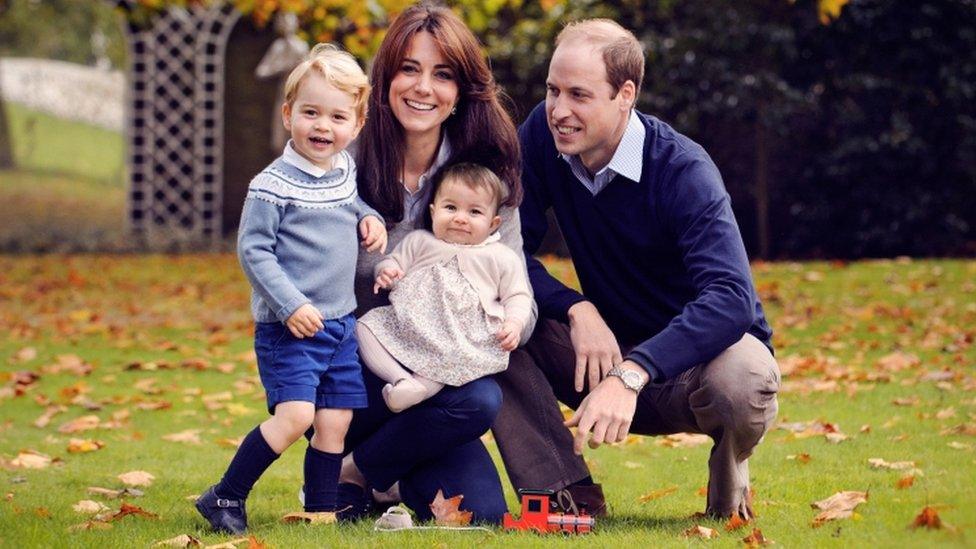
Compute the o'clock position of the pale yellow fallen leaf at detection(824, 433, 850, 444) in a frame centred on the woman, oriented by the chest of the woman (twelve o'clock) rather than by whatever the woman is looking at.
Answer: The pale yellow fallen leaf is roughly at 8 o'clock from the woman.

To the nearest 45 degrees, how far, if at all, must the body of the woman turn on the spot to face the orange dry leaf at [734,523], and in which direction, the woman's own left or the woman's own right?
approximately 45° to the woman's own left

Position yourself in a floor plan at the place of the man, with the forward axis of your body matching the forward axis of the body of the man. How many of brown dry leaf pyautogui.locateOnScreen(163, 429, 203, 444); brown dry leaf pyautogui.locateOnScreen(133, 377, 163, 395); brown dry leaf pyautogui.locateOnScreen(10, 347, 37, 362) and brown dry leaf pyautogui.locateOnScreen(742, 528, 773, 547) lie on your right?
3

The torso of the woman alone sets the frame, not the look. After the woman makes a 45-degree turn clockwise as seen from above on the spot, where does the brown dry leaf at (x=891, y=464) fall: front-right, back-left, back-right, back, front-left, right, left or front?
back-left

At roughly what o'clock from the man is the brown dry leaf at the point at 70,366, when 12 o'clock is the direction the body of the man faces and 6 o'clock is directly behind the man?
The brown dry leaf is roughly at 3 o'clock from the man.

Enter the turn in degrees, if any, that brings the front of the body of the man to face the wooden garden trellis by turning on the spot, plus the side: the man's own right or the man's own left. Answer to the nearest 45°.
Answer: approximately 90° to the man's own right
